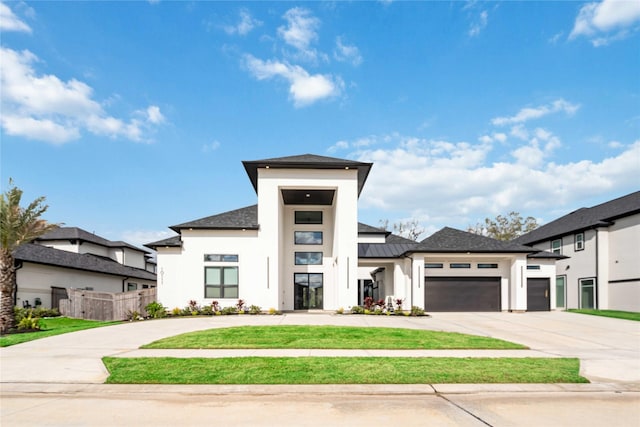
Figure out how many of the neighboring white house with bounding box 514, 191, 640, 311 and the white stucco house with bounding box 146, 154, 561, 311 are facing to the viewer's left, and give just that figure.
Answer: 0

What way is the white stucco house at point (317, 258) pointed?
toward the camera

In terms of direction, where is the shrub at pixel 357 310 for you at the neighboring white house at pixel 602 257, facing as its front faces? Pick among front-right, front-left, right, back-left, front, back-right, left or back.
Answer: right

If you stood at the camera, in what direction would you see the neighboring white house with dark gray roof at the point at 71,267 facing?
facing the viewer and to the left of the viewer

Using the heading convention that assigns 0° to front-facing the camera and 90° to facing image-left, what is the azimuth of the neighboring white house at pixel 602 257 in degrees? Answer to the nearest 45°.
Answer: approximately 315°

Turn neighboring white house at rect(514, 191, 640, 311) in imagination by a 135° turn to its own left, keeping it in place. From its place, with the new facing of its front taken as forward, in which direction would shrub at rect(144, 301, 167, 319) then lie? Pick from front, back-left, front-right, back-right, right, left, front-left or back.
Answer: back-left

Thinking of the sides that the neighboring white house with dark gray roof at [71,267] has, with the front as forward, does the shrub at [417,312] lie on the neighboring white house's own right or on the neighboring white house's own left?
on the neighboring white house's own left

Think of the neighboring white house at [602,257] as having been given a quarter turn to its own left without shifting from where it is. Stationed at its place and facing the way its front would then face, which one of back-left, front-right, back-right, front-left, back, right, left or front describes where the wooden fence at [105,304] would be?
back

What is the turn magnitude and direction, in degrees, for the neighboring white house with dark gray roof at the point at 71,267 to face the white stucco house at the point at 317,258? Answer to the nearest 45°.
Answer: approximately 90° to its left

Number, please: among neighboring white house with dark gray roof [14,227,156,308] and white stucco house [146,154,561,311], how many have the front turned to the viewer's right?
0
